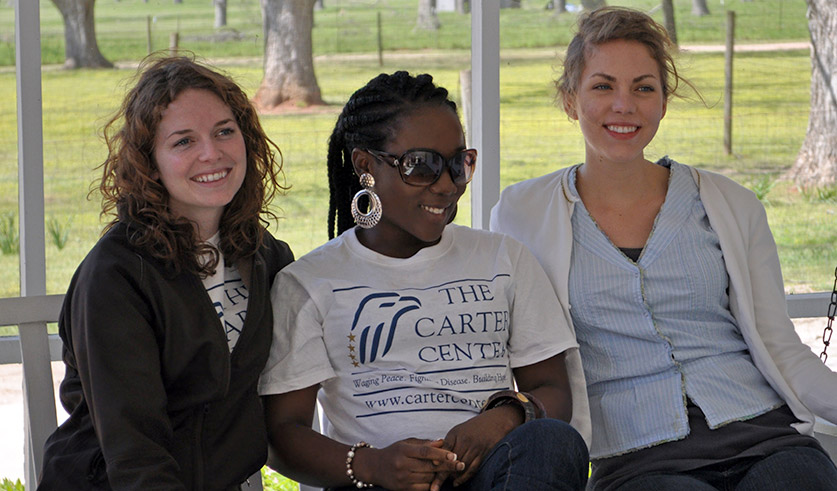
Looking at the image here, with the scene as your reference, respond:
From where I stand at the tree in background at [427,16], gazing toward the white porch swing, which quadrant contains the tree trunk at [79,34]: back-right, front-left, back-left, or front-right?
front-right

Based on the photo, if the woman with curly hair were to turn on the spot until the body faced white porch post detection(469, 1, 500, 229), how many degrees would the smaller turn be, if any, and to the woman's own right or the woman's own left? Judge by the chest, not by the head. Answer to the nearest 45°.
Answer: approximately 90° to the woman's own left

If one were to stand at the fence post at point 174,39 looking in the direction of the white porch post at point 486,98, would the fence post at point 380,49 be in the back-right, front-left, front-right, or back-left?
front-left

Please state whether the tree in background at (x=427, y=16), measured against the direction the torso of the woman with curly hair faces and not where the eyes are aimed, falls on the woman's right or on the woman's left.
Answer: on the woman's left

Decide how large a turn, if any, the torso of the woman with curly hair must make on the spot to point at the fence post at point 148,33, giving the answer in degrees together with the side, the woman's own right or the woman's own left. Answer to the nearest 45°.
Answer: approximately 135° to the woman's own left

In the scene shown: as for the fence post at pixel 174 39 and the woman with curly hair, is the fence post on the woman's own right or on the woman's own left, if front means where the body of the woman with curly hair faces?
on the woman's own left

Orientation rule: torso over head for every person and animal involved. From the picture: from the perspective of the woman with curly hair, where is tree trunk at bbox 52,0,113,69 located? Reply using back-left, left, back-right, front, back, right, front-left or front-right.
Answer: back-left

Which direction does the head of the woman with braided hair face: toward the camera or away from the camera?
toward the camera

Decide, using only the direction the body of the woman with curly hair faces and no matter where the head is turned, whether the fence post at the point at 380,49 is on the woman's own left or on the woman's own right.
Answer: on the woman's own left
